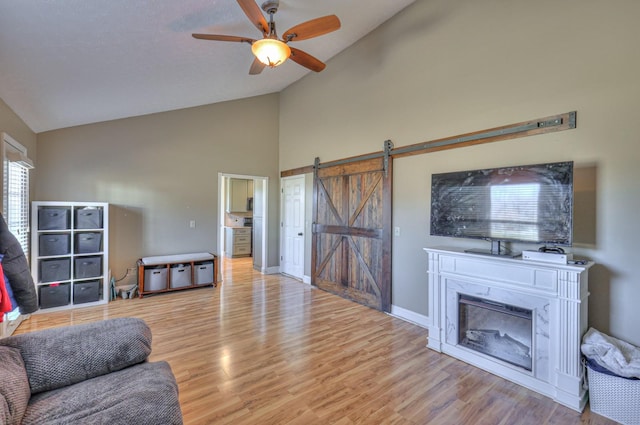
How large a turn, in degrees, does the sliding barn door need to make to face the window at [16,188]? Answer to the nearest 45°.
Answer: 0° — it already faces it

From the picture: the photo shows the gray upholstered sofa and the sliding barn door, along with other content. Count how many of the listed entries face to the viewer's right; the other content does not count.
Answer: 1

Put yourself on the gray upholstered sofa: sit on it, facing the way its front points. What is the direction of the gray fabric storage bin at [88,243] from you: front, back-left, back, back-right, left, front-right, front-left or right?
left

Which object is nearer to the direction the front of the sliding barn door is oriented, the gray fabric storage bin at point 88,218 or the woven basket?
the gray fabric storage bin

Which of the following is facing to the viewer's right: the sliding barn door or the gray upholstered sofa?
the gray upholstered sofa

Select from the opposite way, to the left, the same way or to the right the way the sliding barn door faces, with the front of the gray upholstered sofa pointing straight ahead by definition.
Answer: the opposite way

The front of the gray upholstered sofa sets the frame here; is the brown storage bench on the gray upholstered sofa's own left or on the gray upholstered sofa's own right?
on the gray upholstered sofa's own left

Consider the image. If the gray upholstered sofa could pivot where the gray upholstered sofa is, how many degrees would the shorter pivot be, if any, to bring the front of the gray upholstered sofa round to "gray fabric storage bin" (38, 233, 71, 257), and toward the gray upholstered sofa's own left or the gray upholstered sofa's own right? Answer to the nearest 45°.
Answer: approximately 90° to the gray upholstered sofa's own left

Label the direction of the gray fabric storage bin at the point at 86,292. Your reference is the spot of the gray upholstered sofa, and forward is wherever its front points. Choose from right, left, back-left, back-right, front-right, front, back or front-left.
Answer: left

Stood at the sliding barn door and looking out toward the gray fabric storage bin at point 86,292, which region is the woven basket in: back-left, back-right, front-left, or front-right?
back-left

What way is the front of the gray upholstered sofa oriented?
to the viewer's right

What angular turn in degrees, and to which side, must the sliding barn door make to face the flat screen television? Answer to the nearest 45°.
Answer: approximately 90° to its left

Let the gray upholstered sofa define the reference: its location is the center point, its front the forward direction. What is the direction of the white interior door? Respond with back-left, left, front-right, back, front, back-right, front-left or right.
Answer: front-left

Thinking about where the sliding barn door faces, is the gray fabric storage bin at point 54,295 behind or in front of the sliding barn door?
in front

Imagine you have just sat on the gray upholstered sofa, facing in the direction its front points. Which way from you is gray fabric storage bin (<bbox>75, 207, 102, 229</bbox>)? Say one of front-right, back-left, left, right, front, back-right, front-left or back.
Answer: left

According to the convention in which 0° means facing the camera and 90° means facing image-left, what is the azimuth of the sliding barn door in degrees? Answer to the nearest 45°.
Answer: approximately 45°

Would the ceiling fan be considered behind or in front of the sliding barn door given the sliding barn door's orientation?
in front

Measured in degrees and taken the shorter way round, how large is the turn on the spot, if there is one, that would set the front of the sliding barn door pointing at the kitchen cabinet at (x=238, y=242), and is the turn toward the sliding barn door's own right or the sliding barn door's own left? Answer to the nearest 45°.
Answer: approximately 90° to the sliding barn door's own right

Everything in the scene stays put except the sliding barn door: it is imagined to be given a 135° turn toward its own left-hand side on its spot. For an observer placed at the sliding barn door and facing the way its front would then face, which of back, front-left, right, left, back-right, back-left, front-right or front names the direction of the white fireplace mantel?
front-right

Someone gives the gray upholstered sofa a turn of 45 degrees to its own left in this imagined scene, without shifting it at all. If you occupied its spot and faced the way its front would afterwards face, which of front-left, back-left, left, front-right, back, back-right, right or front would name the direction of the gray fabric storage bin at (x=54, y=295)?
front-left
